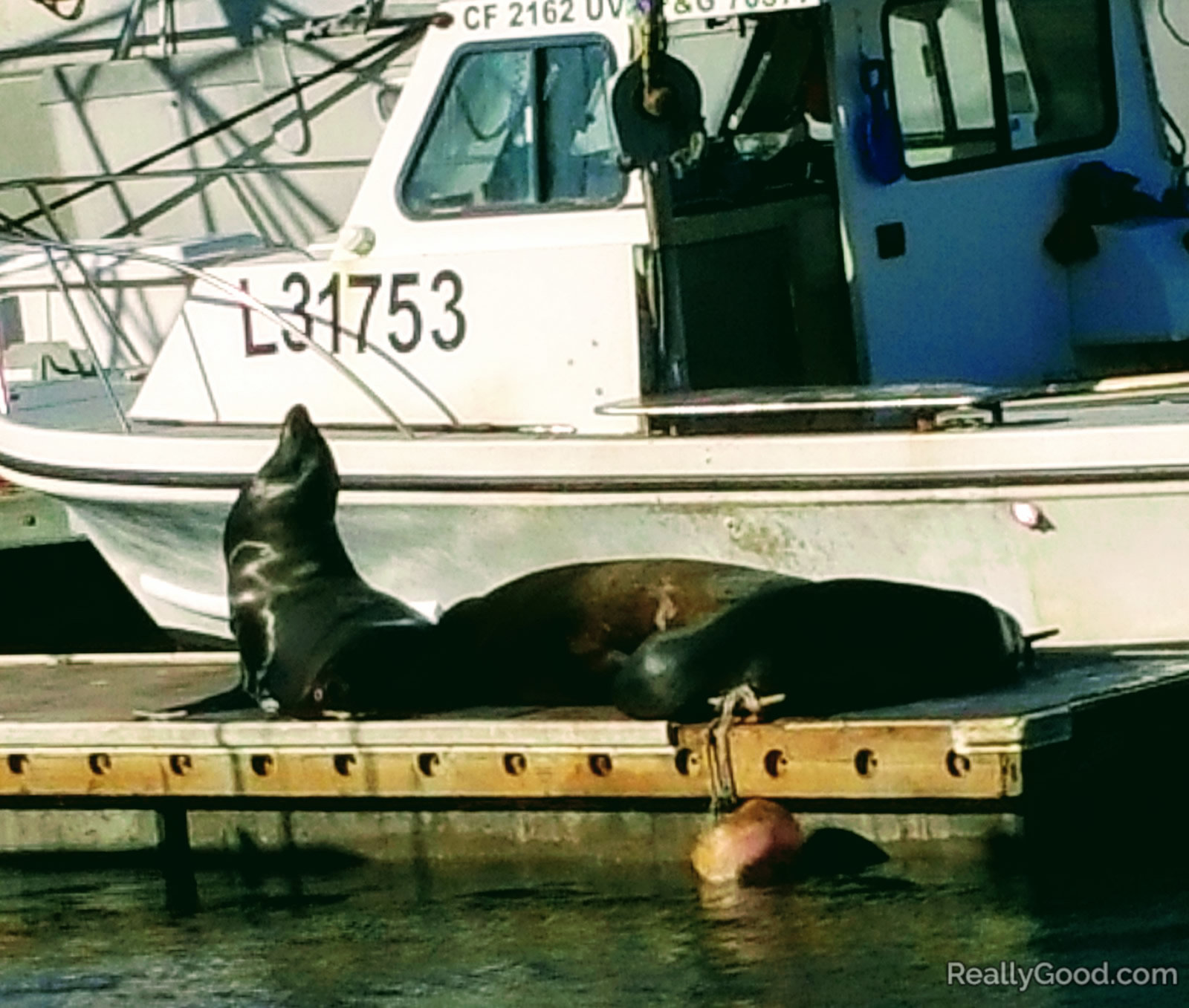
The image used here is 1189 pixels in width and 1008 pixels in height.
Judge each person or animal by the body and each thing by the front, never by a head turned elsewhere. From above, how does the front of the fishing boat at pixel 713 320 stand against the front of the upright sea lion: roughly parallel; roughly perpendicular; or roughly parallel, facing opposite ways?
roughly parallel

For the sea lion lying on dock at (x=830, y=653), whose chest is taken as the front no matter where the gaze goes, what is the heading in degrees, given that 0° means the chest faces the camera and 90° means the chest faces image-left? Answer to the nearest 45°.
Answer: approximately 90°

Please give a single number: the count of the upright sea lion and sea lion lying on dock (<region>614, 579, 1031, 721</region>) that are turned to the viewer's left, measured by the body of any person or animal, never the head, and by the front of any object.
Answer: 2

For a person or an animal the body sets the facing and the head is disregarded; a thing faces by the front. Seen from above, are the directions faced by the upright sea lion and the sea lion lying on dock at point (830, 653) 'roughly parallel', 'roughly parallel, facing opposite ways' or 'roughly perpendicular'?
roughly parallel

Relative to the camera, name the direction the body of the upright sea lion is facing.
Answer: to the viewer's left

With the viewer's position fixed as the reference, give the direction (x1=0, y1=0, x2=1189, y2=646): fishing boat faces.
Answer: facing to the left of the viewer

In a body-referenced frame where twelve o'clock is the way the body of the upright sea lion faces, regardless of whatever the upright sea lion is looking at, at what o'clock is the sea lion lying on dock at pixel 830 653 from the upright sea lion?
The sea lion lying on dock is roughly at 7 o'clock from the upright sea lion.

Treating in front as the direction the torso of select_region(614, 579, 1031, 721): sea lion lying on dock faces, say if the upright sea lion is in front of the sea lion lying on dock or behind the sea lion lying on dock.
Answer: in front
